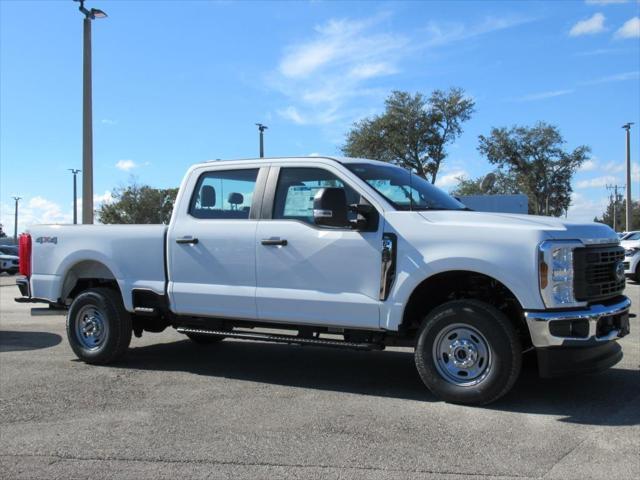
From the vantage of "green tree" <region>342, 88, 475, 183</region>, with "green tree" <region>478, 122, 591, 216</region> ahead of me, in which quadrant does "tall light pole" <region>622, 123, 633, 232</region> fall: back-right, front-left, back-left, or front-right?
front-right

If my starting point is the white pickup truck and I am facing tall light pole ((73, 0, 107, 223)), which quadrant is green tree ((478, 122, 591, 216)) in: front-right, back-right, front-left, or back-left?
front-right

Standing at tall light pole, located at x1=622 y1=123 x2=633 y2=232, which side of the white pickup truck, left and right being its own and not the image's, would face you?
left

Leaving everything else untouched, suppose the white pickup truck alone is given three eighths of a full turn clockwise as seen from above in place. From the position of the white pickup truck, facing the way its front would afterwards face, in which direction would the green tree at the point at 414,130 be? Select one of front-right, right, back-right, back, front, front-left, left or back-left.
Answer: right

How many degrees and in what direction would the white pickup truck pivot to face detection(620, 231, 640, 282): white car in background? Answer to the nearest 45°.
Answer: approximately 90° to its left

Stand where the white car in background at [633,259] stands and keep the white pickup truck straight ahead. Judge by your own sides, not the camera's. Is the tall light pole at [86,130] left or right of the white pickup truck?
right

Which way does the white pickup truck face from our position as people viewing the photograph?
facing the viewer and to the right of the viewer

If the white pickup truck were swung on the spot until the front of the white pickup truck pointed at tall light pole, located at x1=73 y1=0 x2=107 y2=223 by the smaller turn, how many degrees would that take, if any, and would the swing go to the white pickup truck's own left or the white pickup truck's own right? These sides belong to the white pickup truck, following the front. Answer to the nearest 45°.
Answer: approximately 180°

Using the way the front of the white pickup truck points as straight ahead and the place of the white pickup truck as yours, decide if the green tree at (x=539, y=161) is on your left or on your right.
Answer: on your left
